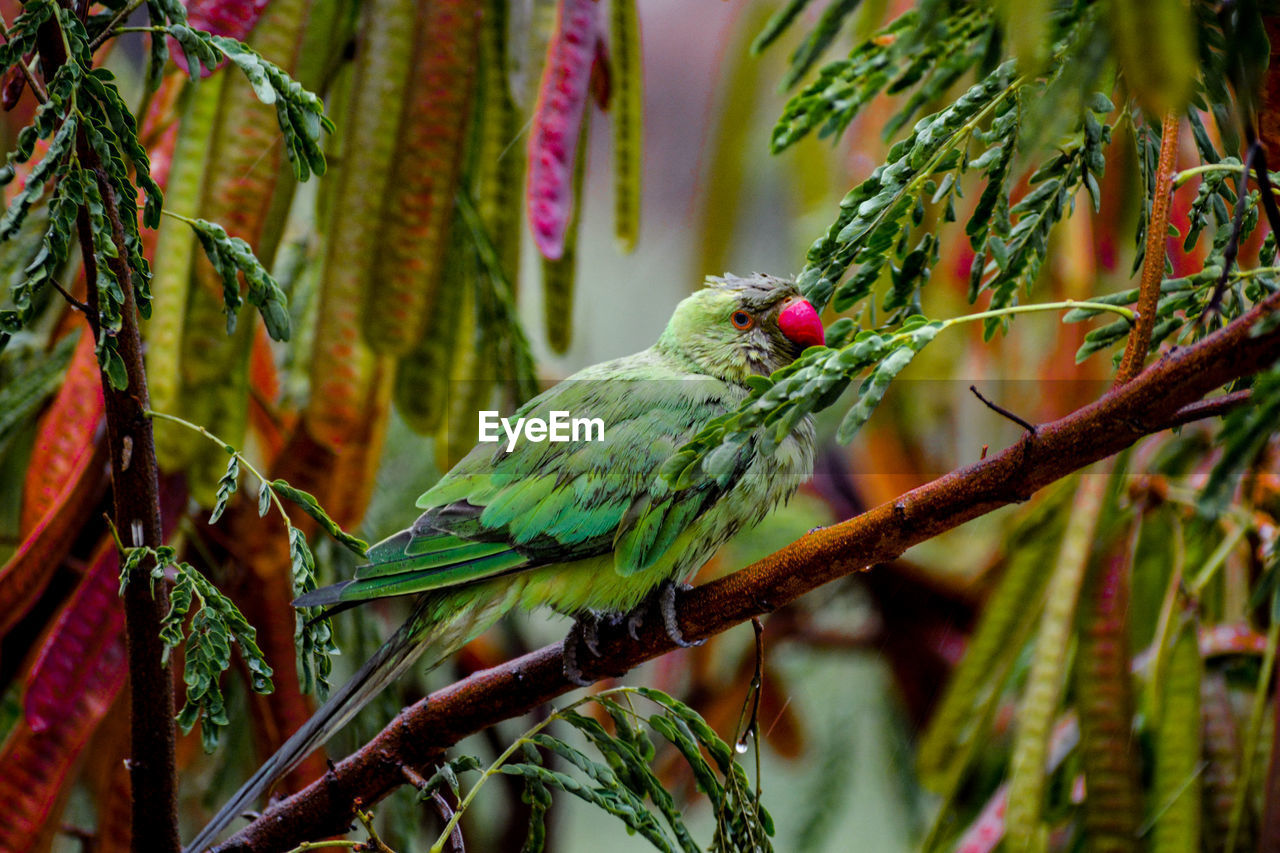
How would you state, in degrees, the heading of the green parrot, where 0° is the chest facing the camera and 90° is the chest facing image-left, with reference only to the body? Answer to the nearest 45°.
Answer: approximately 270°
